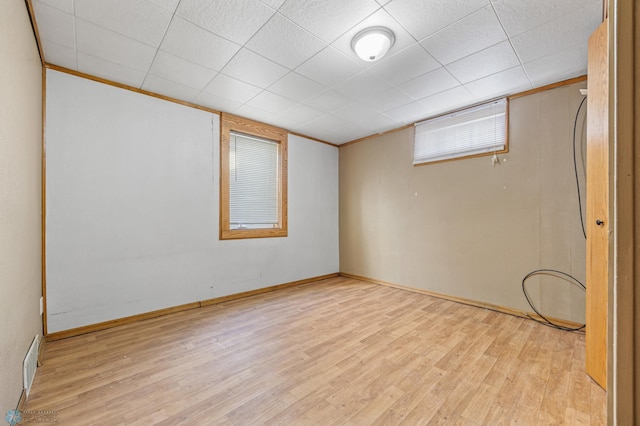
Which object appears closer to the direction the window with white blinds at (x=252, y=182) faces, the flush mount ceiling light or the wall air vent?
the flush mount ceiling light

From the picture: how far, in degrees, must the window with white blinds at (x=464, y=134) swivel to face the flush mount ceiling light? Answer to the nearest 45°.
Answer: approximately 45° to its left

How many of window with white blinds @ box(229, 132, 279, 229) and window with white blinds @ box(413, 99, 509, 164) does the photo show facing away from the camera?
0

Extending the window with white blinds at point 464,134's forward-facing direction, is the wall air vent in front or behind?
in front

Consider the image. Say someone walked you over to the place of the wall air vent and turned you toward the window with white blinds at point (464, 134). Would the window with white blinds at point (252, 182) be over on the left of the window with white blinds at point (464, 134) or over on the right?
left

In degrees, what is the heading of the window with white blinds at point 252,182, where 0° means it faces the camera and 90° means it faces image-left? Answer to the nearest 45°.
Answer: approximately 315°

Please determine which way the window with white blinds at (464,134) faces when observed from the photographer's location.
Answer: facing the viewer and to the left of the viewer

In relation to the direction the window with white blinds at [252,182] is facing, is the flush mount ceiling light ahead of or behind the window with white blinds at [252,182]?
ahead

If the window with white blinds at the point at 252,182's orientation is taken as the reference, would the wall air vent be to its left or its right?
on its right
